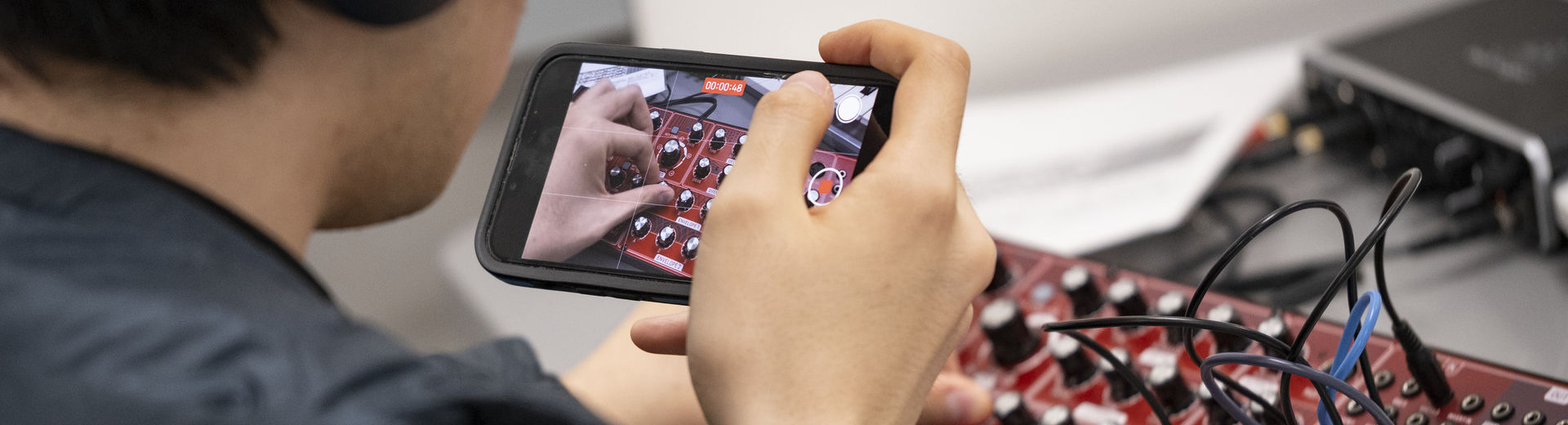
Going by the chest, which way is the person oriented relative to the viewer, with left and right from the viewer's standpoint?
facing away from the viewer and to the right of the viewer

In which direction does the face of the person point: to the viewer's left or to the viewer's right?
to the viewer's right

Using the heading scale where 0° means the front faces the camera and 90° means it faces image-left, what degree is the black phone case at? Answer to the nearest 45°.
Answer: approximately 0°
